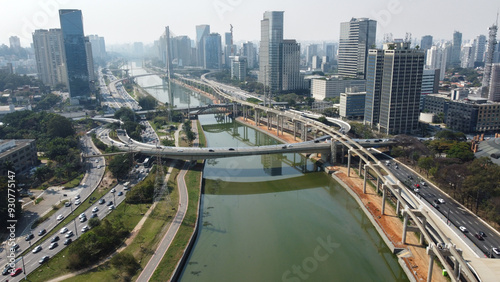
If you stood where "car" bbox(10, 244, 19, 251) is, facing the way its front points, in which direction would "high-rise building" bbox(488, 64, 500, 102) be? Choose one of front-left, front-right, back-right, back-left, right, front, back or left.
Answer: back-left

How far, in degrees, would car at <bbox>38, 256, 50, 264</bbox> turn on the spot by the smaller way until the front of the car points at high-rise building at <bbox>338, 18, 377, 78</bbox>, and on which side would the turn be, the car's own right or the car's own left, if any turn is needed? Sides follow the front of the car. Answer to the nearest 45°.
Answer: approximately 180°

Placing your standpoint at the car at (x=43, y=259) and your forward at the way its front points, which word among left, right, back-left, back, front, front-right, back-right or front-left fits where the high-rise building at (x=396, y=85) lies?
back-left

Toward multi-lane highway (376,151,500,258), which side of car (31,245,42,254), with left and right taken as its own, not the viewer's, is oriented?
left

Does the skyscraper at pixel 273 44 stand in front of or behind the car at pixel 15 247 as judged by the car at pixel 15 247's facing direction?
behind

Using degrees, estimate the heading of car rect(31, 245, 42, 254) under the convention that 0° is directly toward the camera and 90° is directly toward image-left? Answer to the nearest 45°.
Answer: approximately 45°

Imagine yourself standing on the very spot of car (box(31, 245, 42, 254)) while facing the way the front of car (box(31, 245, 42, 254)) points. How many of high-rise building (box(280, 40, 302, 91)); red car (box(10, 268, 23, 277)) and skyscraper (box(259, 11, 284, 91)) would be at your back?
2

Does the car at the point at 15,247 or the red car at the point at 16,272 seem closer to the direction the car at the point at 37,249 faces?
the red car
